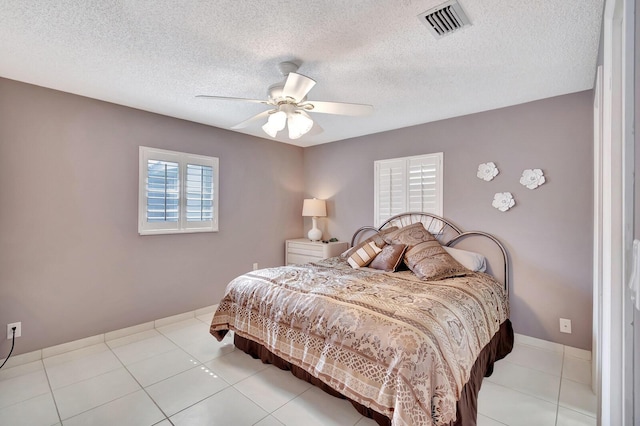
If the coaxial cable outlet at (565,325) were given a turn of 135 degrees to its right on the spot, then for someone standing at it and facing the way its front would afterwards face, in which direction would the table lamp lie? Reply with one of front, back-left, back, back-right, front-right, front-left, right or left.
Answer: front-left

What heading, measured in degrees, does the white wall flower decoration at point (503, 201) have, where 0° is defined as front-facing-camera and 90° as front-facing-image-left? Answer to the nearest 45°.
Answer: approximately 0°

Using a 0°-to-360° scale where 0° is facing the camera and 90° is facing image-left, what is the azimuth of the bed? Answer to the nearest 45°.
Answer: approximately 45°

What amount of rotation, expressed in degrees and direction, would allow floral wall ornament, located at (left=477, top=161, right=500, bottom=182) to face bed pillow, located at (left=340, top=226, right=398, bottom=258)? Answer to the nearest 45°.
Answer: approximately 90° to its right

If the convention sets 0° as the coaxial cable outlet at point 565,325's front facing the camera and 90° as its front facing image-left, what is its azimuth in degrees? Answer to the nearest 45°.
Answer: approximately 0°

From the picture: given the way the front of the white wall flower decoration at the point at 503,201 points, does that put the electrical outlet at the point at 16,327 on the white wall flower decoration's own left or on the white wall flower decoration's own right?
on the white wall flower decoration's own right

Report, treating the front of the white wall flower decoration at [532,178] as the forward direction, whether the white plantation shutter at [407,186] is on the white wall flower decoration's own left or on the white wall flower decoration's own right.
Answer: on the white wall flower decoration's own right

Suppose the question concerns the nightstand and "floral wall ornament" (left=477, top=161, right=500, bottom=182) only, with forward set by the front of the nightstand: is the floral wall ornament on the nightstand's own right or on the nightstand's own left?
on the nightstand's own left

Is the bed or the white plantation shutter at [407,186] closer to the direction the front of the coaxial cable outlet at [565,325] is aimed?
the bed

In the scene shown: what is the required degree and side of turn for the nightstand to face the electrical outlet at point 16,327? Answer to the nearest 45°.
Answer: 0° — it already faces it

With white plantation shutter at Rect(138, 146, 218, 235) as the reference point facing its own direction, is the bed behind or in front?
in front

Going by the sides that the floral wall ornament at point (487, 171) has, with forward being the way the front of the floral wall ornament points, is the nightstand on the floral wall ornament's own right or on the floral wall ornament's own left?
on the floral wall ornament's own right
